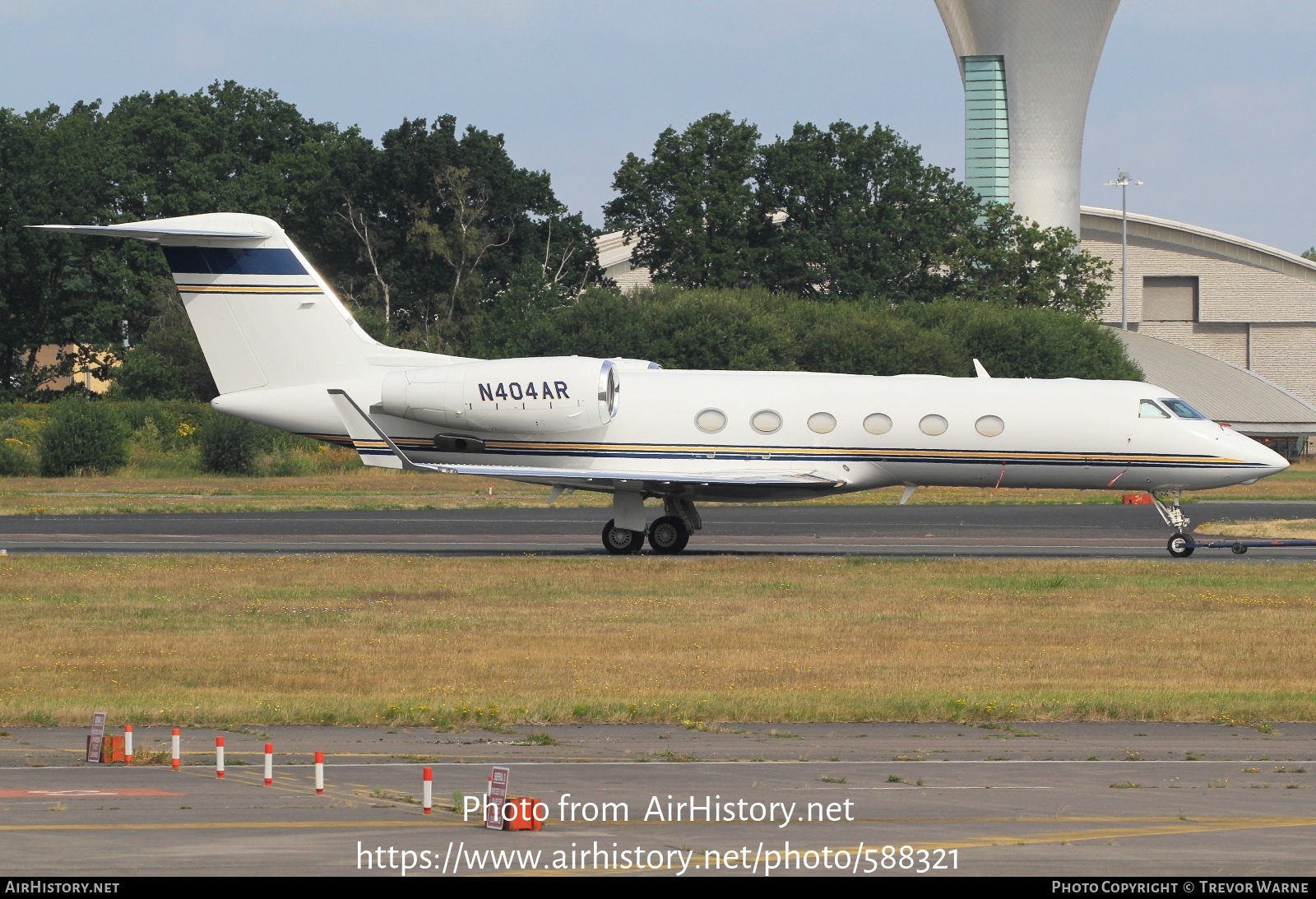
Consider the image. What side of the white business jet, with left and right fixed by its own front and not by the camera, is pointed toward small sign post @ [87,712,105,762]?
right

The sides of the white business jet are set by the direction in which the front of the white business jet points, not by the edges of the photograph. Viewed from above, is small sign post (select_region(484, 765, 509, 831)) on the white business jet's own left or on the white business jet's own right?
on the white business jet's own right

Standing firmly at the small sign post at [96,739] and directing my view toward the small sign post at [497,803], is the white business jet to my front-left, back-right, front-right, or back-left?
back-left

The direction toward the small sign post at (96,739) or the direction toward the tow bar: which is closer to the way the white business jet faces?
the tow bar

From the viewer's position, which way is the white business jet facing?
facing to the right of the viewer

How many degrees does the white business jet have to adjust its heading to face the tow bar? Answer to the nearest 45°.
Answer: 0° — it already faces it

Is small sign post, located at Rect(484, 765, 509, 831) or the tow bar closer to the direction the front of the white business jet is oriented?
the tow bar

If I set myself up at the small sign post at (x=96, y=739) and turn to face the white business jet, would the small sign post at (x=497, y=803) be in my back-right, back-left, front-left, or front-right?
back-right
